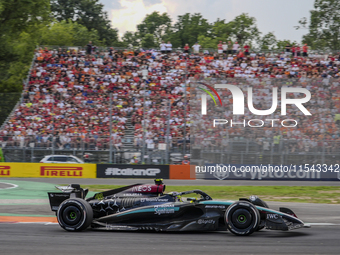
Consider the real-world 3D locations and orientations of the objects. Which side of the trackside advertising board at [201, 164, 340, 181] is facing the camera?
front

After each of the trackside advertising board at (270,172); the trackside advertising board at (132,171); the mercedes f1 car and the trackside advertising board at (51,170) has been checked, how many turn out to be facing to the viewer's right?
1

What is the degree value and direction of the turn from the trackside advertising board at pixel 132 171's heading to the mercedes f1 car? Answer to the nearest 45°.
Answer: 0° — it already faces it

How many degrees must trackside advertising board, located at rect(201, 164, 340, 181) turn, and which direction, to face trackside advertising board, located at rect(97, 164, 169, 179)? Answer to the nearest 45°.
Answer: approximately 90° to its right

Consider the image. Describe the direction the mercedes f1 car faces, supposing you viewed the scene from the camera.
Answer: facing to the right of the viewer

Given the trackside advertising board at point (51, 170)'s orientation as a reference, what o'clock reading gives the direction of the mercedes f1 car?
The mercedes f1 car is roughly at 12 o'clock from the trackside advertising board.

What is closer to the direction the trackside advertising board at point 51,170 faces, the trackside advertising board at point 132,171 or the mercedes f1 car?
the mercedes f1 car

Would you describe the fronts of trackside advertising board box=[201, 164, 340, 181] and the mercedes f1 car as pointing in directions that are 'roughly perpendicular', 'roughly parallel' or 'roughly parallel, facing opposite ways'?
roughly perpendicular

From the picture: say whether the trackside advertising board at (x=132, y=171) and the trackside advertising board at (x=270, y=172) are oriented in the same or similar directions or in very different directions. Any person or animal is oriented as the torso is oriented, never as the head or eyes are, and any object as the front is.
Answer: same or similar directions

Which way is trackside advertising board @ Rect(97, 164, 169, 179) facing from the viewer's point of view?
toward the camera

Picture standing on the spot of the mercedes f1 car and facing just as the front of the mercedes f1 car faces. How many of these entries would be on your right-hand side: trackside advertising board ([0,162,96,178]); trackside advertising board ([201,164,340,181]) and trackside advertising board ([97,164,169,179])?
0

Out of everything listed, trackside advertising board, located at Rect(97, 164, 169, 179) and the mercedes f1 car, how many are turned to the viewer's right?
1

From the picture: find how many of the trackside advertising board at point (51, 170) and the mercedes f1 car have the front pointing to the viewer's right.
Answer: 1

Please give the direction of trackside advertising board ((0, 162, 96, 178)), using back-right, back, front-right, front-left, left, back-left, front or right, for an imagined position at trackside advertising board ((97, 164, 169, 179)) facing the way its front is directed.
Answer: right

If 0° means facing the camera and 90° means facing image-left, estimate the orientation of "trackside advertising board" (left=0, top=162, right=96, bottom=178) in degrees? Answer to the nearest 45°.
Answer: approximately 0°

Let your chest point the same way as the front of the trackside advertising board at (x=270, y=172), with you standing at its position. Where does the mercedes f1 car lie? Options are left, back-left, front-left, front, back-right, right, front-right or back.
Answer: front

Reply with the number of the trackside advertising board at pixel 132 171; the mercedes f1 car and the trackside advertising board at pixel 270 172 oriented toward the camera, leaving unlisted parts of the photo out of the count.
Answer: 2

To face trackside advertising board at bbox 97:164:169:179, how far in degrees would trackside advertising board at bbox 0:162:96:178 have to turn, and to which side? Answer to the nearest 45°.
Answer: approximately 90° to its left

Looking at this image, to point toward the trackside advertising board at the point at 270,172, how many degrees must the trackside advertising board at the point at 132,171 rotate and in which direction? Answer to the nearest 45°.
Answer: approximately 90° to its left
